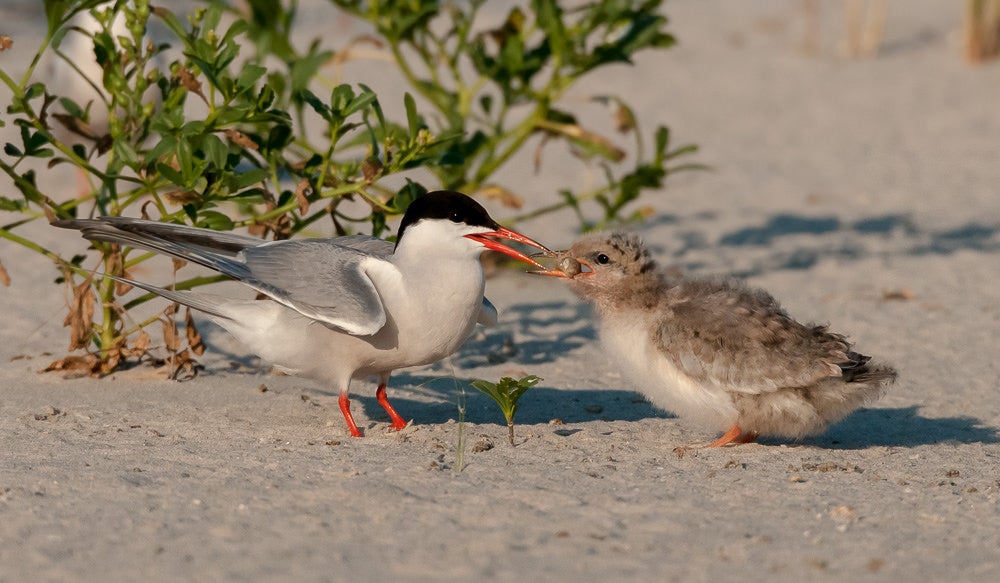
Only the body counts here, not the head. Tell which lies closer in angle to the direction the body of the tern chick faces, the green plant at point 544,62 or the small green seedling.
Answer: the small green seedling

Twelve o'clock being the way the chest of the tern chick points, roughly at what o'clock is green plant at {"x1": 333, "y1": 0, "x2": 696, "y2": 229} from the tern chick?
The green plant is roughly at 2 o'clock from the tern chick.

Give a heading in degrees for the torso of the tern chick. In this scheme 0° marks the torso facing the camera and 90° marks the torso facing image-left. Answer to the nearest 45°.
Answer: approximately 90°

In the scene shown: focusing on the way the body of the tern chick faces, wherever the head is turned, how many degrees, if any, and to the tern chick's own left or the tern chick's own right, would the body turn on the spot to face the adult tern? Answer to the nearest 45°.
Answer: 0° — it already faces it

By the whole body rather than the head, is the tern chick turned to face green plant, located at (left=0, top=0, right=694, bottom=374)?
yes

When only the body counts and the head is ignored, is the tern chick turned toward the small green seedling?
yes
